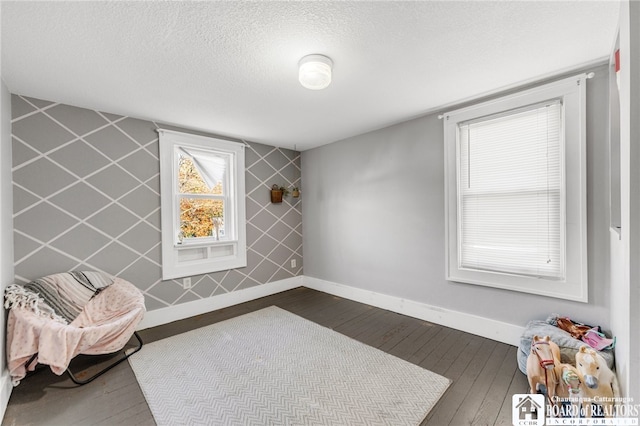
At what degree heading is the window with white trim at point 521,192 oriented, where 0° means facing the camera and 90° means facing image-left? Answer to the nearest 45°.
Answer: approximately 45°

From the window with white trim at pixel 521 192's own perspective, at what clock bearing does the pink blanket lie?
The pink blanket is roughly at 12 o'clock from the window with white trim.

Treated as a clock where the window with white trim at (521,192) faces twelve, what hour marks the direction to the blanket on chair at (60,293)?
The blanket on chair is roughly at 12 o'clock from the window with white trim.

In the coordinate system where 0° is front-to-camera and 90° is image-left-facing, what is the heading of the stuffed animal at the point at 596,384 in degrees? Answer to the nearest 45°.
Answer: approximately 45°

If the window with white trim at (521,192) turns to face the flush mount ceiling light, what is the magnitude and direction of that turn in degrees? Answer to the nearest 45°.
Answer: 0° — it already faces it

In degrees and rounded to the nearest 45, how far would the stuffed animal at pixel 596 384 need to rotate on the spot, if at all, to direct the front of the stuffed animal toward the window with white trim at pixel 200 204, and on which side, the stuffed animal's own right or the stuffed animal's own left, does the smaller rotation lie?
approximately 45° to the stuffed animal's own right
